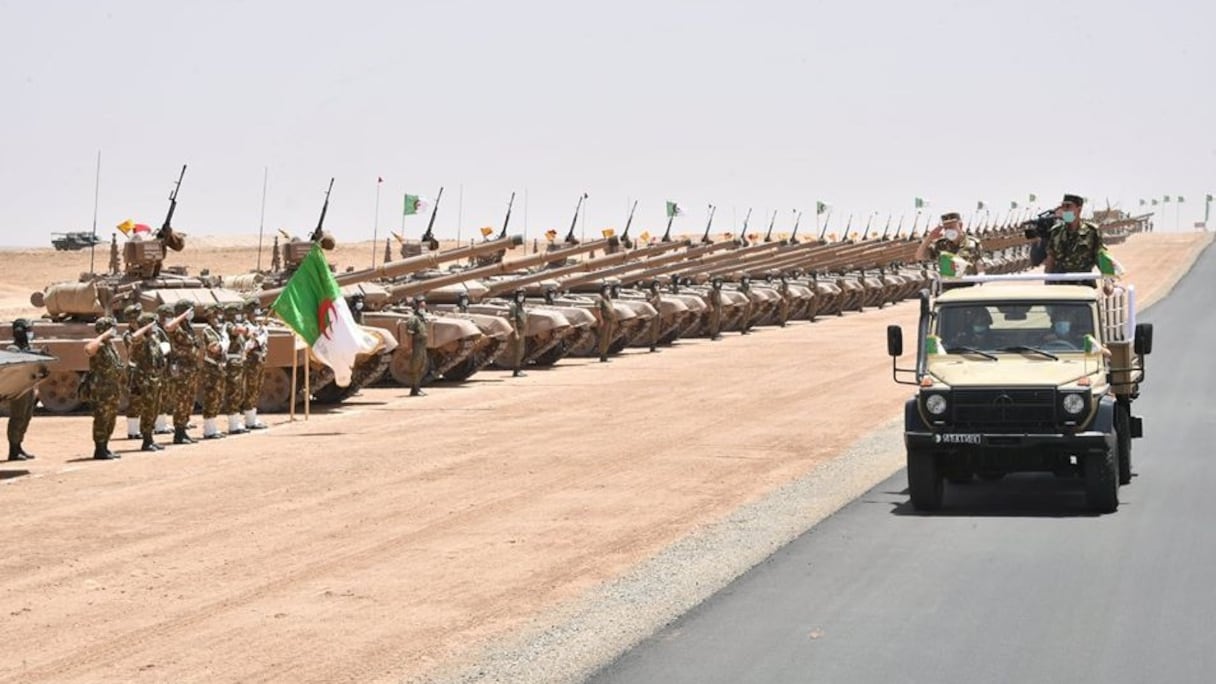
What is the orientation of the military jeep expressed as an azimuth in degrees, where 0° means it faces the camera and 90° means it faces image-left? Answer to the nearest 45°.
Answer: approximately 0°

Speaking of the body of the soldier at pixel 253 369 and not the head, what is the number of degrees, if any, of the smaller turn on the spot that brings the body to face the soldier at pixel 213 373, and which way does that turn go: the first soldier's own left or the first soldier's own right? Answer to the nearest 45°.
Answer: approximately 135° to the first soldier's own right

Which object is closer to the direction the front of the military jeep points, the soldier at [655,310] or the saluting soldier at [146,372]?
the saluting soldier

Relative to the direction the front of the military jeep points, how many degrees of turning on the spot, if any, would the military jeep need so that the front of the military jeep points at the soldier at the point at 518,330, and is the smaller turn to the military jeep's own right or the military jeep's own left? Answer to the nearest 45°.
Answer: approximately 135° to the military jeep's own right

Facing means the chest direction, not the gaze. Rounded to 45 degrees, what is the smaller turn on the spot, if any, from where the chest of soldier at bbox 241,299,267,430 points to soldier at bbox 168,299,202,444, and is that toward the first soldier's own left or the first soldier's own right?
approximately 135° to the first soldier's own right

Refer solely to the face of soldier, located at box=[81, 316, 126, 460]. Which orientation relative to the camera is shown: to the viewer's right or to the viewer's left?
to the viewer's right

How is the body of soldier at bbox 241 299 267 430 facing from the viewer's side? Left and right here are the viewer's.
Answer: facing to the right of the viewer

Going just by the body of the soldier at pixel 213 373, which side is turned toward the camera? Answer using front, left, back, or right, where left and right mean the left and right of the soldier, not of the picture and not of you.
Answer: right

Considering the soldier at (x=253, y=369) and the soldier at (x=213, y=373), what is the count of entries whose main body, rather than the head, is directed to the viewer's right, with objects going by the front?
2

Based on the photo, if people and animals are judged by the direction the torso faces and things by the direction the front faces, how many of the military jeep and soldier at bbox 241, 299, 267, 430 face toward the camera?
1

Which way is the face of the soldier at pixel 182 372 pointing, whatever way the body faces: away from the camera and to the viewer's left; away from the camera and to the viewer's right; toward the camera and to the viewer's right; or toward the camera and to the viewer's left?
toward the camera and to the viewer's right

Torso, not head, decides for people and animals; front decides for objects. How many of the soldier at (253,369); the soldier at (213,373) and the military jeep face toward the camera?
1
